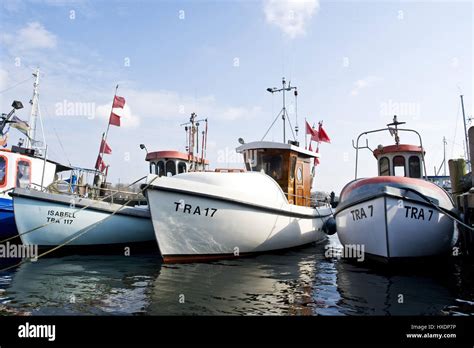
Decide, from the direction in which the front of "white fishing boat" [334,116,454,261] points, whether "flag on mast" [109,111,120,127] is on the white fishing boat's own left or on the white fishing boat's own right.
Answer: on the white fishing boat's own right

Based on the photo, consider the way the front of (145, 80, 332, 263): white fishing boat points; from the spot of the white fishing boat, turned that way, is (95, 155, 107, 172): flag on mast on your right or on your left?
on your right

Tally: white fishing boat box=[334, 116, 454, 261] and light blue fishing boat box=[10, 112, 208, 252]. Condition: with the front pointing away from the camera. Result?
0

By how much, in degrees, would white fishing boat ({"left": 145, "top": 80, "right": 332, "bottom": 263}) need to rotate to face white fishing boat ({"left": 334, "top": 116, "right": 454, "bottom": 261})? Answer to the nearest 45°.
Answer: approximately 135° to its left

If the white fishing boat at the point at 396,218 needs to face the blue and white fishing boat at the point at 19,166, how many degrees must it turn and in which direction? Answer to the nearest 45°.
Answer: approximately 90° to its right
